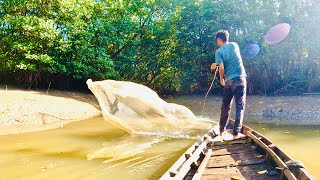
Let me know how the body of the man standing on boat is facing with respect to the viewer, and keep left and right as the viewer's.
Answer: facing away from the viewer and to the left of the viewer

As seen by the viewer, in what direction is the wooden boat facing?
away from the camera
